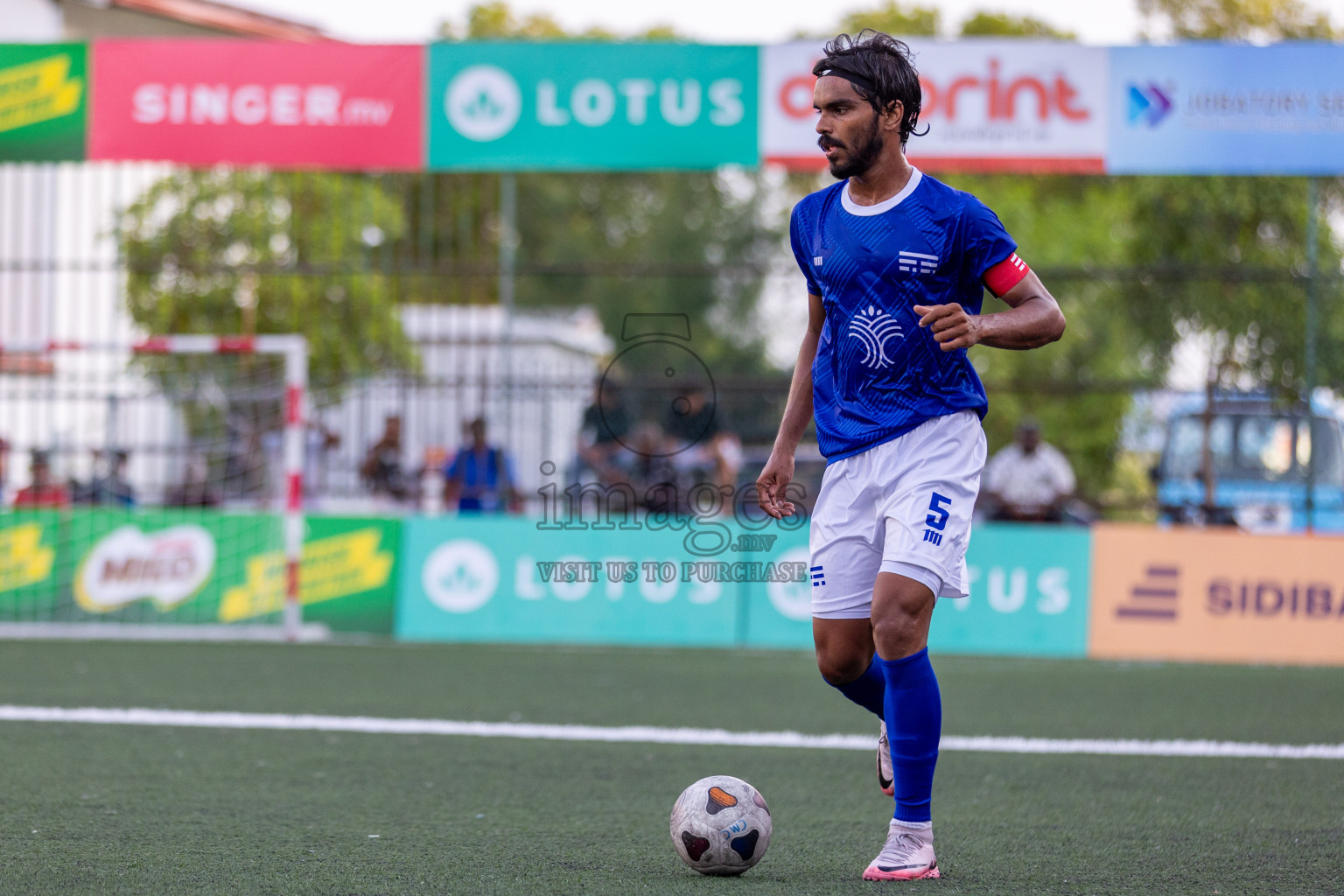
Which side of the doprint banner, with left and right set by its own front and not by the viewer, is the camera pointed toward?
front

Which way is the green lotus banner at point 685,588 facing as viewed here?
toward the camera

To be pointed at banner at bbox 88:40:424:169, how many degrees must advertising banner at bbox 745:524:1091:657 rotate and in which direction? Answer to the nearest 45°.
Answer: approximately 90° to its right

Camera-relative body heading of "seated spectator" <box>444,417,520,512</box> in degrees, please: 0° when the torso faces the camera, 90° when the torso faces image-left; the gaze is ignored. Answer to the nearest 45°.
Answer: approximately 0°

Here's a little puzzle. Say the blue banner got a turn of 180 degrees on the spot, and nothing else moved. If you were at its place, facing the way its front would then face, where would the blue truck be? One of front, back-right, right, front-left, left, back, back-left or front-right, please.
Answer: front

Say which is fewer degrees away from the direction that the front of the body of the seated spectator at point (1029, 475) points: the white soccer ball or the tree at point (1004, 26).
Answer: the white soccer ball

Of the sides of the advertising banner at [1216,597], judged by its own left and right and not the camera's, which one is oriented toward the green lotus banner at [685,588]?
right

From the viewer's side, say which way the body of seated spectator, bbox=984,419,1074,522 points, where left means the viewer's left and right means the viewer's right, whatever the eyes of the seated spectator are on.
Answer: facing the viewer

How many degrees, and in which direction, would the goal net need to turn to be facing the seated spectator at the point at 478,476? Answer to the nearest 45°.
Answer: approximately 90° to its left

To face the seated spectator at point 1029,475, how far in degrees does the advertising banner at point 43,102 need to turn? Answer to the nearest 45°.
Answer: approximately 90° to its left
